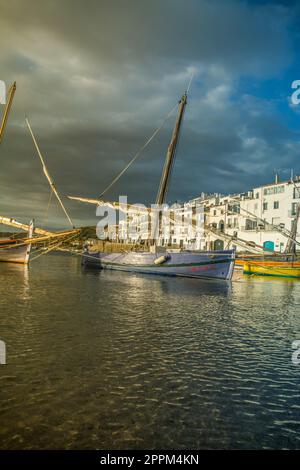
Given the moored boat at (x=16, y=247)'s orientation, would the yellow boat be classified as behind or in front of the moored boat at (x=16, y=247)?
in front

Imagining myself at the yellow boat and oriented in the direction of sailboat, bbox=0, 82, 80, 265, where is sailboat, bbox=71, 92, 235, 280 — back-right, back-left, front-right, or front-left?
front-left

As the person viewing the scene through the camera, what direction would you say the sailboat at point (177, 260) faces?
facing the viewer and to the right of the viewer

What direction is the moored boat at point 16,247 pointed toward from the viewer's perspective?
to the viewer's right

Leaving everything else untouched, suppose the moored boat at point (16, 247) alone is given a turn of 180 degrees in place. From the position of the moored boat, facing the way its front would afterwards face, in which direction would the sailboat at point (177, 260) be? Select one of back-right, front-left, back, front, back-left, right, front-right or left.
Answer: back-left
